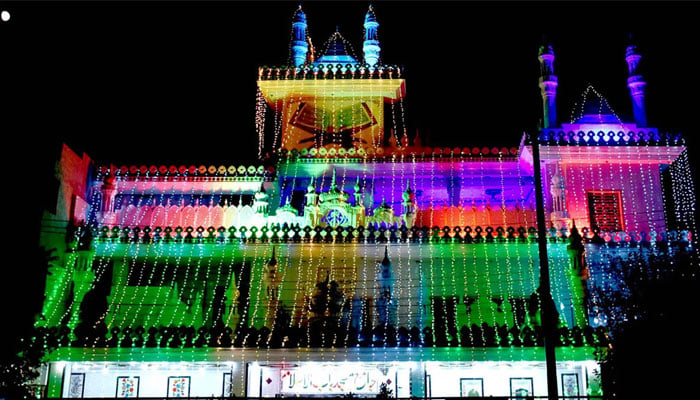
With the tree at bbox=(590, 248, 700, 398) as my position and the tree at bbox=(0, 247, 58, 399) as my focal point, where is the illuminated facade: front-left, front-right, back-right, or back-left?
front-right

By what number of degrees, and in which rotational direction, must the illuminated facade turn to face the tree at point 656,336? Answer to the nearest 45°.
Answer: approximately 45° to its left

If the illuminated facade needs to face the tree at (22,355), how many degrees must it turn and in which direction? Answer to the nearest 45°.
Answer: approximately 45° to its right

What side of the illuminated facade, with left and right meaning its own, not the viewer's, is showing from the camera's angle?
front

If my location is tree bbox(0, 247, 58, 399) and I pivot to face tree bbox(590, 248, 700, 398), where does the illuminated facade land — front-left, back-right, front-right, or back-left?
front-left
